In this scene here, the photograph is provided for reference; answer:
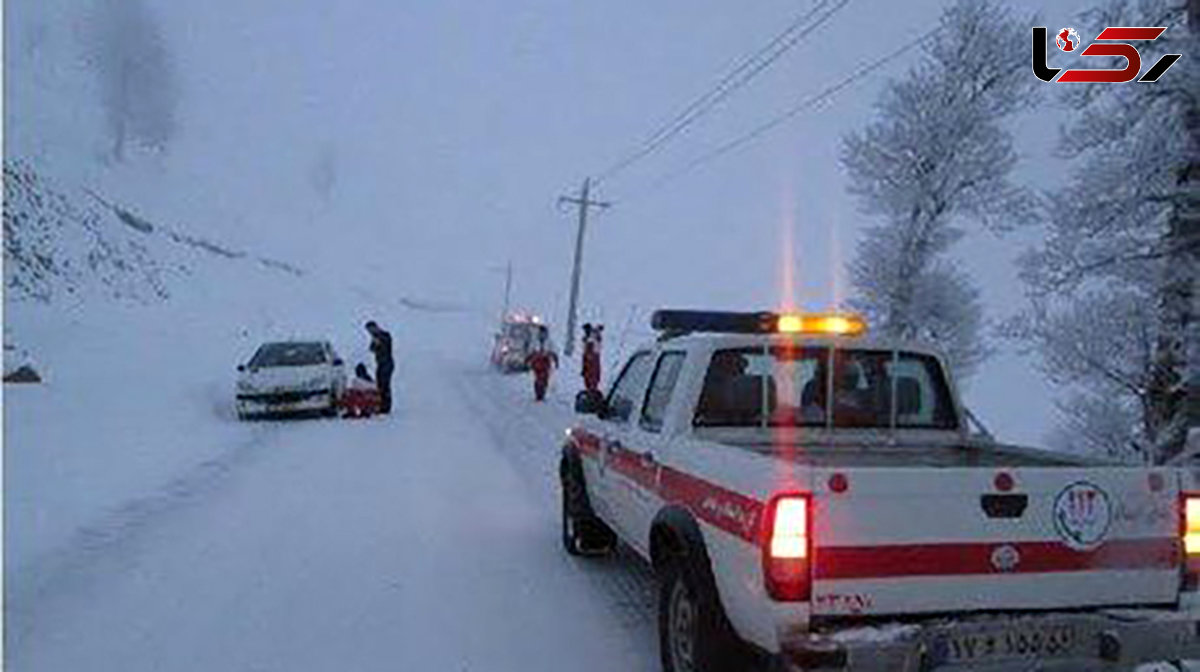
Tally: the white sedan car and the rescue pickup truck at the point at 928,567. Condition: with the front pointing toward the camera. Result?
1

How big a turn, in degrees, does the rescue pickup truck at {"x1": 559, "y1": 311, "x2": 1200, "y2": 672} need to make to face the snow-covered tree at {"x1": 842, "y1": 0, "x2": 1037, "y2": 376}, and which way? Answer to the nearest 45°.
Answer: approximately 45° to its right

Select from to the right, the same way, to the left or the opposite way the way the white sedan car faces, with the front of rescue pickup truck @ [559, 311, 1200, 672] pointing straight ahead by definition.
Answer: the opposite way

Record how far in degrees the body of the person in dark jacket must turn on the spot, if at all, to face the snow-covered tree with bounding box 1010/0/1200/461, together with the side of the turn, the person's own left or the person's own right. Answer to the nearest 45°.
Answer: approximately 135° to the person's own left

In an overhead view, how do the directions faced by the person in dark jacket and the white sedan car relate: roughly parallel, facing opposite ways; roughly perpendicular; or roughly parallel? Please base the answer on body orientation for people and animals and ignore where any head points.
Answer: roughly perpendicular

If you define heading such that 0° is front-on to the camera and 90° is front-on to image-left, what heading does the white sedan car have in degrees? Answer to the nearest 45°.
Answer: approximately 0°

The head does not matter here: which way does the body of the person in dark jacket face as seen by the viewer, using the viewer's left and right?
facing to the left of the viewer

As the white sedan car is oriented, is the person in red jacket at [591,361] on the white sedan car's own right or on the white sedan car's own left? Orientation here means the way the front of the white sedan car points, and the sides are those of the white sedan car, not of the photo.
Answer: on the white sedan car's own left

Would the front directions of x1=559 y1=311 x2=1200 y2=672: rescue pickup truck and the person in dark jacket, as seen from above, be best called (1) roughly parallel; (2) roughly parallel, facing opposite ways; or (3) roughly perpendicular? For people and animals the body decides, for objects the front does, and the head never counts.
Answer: roughly perpendicular

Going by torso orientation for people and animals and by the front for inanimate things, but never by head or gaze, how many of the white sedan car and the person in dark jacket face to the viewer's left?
1

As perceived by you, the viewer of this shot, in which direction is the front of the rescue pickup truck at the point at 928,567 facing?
facing away from the viewer and to the left of the viewer

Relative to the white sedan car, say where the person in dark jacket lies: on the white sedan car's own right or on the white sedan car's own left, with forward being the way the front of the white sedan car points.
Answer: on the white sedan car's own left

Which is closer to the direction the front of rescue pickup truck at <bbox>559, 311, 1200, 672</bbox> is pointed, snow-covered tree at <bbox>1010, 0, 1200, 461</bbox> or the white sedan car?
the white sedan car
